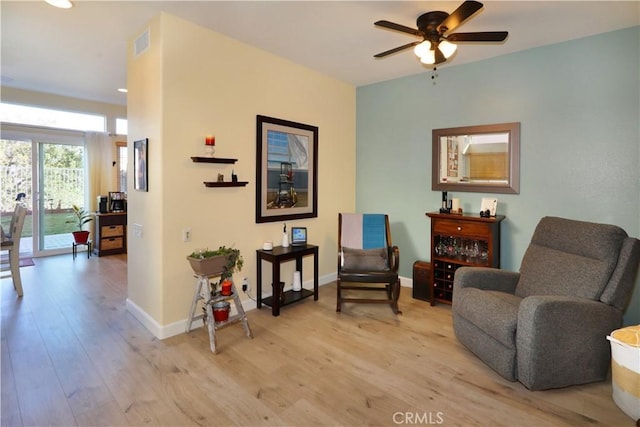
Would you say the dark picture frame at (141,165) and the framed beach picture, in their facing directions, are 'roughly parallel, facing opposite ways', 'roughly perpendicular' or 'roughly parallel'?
roughly perpendicular

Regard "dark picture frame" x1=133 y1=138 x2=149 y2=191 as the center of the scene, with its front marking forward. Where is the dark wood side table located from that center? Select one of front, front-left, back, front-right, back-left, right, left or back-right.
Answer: back-left

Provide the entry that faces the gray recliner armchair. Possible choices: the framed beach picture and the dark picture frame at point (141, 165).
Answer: the framed beach picture

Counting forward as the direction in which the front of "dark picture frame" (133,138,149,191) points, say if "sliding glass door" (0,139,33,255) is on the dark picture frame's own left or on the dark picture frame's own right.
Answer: on the dark picture frame's own right

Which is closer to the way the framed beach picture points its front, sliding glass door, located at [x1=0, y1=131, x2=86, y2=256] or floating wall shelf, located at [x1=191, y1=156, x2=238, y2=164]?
the floating wall shelf

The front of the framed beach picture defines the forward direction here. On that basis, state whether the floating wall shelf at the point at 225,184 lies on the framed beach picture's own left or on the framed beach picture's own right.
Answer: on the framed beach picture's own right

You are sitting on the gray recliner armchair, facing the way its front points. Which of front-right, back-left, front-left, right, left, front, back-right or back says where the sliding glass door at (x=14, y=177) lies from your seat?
front-right

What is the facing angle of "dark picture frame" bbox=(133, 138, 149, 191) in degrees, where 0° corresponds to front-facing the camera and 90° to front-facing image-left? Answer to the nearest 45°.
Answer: approximately 45°

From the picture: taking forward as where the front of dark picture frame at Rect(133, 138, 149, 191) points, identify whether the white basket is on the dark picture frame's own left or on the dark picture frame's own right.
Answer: on the dark picture frame's own left

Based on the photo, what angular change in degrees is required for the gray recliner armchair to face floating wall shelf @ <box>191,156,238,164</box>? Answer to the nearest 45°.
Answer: approximately 45° to its right
